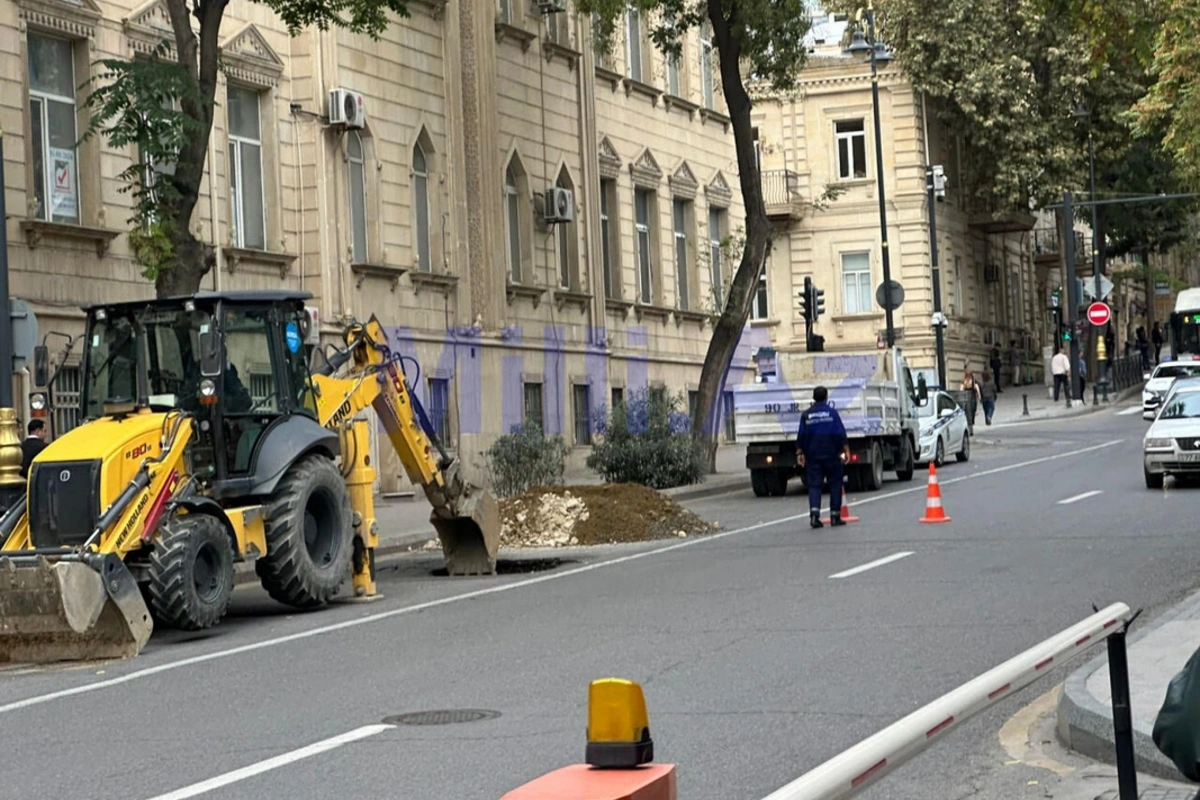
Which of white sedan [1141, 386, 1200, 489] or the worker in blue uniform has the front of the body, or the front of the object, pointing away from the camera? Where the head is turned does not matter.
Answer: the worker in blue uniform

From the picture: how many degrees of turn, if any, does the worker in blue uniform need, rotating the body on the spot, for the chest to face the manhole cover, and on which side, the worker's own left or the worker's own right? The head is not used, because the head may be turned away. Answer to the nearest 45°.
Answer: approximately 180°

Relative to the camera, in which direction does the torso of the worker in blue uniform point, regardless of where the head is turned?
away from the camera

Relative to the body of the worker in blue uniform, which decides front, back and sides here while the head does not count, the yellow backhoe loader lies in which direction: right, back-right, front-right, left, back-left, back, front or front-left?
back-left

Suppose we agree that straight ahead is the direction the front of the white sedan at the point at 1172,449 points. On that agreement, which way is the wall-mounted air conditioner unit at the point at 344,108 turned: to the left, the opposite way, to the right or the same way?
to the left

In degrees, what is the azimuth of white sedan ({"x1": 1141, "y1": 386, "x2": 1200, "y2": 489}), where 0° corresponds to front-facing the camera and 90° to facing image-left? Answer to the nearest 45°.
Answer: approximately 0°

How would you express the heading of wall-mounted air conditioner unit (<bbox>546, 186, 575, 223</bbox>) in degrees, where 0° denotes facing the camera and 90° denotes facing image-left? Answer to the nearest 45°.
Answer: approximately 315°

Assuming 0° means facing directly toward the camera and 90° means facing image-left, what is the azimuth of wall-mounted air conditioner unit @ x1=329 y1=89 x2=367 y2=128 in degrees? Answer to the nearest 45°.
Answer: approximately 315°

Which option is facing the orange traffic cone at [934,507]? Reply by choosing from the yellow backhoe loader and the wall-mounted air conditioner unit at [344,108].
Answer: the wall-mounted air conditioner unit

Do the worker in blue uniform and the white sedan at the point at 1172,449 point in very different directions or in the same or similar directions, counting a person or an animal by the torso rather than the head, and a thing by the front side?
very different directions

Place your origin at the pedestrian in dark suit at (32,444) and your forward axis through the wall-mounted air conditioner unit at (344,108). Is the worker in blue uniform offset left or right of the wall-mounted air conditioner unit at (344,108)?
right

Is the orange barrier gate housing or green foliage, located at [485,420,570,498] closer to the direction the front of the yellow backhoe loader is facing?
the orange barrier gate housing

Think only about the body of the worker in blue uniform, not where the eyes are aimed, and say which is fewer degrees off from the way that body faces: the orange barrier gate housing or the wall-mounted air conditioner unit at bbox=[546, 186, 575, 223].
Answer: the wall-mounted air conditioner unit
